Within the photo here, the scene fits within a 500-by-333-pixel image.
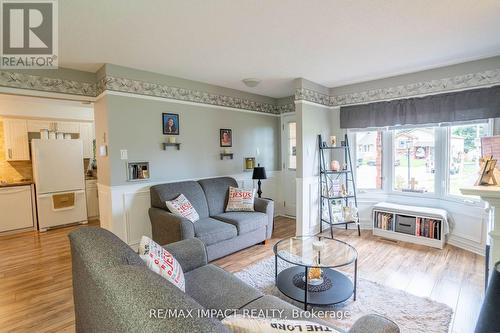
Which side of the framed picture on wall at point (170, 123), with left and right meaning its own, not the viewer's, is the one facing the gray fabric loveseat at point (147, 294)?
front

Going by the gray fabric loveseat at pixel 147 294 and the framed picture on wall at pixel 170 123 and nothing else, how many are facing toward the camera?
1

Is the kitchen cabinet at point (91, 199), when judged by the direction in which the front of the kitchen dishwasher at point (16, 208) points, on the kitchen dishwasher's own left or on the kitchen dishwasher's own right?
on the kitchen dishwasher's own left

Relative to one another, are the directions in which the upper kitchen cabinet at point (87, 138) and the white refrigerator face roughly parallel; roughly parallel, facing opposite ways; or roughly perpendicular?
roughly parallel

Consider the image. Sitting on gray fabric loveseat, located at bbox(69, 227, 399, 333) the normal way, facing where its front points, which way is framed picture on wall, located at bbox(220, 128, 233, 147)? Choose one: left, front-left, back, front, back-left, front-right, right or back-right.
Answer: front-left

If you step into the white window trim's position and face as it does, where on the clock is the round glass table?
The round glass table is roughly at 11 o'clock from the white window trim.

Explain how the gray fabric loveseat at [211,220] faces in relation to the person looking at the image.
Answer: facing the viewer and to the right of the viewer

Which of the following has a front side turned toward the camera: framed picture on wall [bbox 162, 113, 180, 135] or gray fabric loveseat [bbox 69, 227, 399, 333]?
the framed picture on wall

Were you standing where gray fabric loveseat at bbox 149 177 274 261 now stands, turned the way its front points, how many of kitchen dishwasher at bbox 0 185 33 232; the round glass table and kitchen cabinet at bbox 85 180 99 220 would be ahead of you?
1

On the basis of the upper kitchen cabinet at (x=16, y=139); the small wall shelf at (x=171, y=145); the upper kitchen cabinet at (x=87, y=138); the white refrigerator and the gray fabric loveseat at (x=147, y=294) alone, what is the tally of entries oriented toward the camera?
4

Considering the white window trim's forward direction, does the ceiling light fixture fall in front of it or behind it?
in front

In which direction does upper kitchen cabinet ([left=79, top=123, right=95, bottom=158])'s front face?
toward the camera

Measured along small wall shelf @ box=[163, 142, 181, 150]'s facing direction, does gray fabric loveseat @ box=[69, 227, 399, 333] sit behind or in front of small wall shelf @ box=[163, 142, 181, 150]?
in front

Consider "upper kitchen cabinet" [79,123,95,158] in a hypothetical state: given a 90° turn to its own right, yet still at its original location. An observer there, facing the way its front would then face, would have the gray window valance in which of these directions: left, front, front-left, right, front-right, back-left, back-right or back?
back-left

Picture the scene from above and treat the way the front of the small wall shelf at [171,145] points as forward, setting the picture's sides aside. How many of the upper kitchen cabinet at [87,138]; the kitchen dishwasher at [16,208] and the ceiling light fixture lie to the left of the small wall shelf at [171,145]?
1

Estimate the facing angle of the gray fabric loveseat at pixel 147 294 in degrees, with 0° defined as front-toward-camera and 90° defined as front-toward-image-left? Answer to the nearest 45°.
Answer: approximately 225°

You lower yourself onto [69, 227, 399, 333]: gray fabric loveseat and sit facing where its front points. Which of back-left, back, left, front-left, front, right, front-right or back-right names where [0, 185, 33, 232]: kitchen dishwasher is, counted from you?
left

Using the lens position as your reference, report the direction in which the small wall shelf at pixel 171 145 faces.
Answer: facing the viewer
